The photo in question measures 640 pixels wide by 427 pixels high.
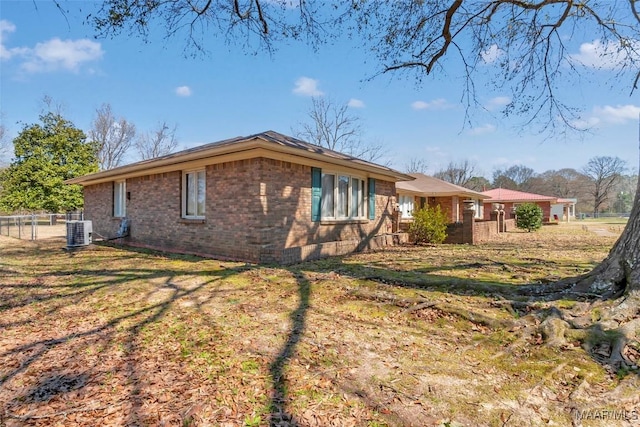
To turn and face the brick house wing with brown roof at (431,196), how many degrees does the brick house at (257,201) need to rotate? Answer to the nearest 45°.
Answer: approximately 90° to its left

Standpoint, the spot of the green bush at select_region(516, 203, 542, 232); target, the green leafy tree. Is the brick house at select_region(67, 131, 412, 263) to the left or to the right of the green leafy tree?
left

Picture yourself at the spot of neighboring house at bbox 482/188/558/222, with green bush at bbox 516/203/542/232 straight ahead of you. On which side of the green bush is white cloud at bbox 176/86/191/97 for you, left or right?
right

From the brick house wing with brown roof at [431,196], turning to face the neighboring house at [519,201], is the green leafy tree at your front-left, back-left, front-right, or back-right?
back-left

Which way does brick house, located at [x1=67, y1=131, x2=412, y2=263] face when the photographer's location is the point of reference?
facing the viewer and to the right of the viewer

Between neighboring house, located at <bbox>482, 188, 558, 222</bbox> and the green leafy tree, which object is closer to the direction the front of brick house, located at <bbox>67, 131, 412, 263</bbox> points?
the neighboring house

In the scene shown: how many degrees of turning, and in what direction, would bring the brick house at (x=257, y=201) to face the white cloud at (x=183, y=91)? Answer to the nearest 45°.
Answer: approximately 135° to its left

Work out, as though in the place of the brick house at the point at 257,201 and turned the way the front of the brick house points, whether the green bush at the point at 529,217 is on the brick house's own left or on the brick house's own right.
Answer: on the brick house's own left

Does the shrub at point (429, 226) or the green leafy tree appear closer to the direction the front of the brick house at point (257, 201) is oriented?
the shrub

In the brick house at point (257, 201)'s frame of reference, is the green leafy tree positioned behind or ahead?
behind

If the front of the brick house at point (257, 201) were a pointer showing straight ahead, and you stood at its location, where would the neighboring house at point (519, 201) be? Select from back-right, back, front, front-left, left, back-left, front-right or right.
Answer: left
